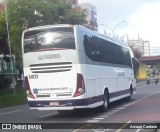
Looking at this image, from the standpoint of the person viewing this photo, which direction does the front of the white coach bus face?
facing away from the viewer and to the right of the viewer

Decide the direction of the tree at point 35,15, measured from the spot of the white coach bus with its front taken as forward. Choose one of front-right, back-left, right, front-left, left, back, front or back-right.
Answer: front-left
